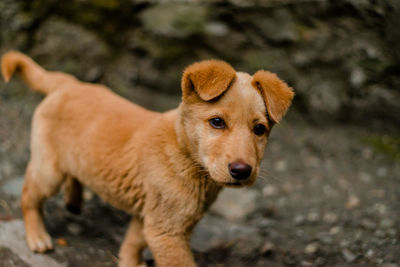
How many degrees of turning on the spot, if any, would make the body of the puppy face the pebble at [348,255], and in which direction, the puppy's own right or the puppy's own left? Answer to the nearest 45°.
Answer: approximately 45° to the puppy's own left

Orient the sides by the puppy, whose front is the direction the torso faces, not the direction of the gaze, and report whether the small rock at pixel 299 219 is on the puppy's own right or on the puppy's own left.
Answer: on the puppy's own left

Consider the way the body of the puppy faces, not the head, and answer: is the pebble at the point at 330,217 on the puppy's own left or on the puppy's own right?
on the puppy's own left

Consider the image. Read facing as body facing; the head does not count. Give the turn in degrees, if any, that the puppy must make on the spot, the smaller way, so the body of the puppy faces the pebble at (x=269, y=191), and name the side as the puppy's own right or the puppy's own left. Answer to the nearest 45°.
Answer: approximately 90° to the puppy's own left

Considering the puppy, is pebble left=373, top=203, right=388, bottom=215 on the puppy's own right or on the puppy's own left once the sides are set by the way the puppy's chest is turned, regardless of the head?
on the puppy's own left

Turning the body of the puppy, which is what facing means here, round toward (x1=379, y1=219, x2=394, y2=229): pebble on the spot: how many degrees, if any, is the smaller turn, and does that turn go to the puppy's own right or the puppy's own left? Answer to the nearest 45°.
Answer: approximately 45° to the puppy's own left

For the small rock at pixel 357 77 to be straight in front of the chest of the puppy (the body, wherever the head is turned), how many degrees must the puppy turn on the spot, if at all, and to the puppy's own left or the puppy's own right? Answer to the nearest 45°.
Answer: approximately 90° to the puppy's own left

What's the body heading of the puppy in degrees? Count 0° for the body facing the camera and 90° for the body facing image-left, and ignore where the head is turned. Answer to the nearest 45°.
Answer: approximately 315°

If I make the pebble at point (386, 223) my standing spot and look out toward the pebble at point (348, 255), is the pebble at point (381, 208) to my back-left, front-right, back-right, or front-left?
back-right
